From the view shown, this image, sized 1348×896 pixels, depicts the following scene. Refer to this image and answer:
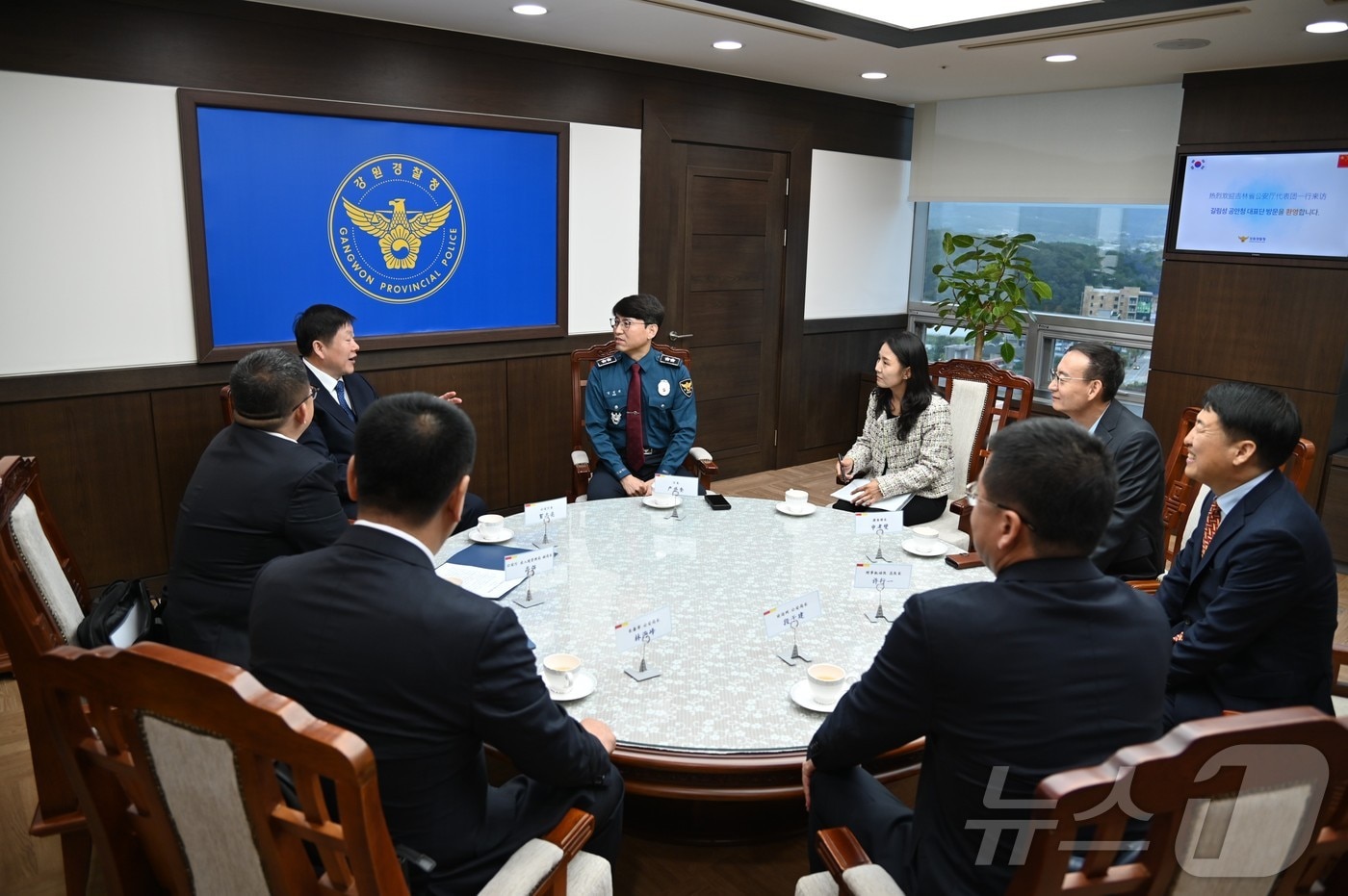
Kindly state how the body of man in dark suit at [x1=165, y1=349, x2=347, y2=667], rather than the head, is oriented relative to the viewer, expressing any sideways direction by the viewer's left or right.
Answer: facing away from the viewer and to the right of the viewer

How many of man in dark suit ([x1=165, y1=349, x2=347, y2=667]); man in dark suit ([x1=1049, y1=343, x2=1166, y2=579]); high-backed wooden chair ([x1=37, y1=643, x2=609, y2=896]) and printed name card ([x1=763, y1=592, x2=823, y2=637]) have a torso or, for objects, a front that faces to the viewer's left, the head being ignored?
1

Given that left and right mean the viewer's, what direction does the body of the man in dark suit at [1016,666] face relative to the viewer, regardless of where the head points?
facing away from the viewer and to the left of the viewer

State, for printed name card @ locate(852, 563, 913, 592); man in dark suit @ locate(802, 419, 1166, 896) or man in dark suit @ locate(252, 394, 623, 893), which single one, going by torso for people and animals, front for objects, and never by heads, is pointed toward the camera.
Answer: the printed name card

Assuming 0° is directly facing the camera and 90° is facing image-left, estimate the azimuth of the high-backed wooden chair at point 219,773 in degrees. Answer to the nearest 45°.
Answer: approximately 225°

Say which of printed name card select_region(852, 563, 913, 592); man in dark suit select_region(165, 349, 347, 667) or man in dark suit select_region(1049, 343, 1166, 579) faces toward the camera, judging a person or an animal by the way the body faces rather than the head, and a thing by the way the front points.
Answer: the printed name card

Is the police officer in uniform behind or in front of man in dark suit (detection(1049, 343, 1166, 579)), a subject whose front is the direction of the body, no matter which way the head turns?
in front

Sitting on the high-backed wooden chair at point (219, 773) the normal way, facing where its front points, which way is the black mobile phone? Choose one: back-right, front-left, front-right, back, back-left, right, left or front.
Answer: front

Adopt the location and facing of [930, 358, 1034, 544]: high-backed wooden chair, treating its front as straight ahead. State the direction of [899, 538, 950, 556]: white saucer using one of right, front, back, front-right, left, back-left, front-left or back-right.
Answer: front-left

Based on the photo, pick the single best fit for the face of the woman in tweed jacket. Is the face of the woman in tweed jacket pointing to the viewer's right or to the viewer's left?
to the viewer's left

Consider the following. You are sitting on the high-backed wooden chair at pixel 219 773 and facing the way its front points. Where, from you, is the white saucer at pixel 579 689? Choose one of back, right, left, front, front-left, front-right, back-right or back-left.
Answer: front

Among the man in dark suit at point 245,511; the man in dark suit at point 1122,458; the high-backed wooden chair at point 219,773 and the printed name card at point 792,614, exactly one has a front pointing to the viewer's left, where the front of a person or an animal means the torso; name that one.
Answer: the man in dark suit at point 1122,458

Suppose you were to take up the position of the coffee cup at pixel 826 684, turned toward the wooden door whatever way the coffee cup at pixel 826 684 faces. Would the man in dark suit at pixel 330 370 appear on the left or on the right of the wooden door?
left

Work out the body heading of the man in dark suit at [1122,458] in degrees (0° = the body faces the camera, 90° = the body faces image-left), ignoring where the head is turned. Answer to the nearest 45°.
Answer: approximately 90°

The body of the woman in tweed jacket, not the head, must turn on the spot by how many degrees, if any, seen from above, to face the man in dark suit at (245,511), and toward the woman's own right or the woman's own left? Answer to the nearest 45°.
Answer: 0° — they already face them

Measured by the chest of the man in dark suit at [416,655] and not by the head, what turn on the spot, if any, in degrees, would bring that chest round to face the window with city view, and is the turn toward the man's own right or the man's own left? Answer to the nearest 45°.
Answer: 0° — they already face it

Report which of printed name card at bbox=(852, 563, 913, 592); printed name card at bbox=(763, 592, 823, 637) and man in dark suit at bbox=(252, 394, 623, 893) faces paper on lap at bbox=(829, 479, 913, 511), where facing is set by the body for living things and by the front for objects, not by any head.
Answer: the man in dark suit

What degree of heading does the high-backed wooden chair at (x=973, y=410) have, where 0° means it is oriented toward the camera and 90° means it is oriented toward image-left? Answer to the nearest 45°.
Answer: approximately 45°

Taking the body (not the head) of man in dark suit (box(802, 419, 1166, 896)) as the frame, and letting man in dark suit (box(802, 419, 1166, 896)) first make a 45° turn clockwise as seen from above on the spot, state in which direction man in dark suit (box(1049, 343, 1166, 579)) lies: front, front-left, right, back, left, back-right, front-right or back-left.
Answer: front

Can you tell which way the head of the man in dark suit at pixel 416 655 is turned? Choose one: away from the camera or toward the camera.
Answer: away from the camera

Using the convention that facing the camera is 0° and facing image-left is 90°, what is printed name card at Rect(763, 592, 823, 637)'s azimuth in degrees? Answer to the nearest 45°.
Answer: approximately 315°

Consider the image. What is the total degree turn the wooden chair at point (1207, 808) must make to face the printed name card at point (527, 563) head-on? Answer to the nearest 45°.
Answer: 0° — it already faces it
